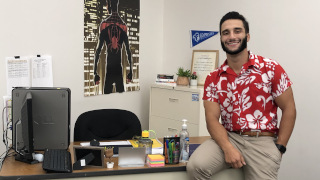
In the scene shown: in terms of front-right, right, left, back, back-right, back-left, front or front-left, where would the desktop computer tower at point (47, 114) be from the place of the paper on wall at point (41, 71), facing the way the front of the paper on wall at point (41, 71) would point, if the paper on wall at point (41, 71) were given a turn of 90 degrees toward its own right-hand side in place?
left

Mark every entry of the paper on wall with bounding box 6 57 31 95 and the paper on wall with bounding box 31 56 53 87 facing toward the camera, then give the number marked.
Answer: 2

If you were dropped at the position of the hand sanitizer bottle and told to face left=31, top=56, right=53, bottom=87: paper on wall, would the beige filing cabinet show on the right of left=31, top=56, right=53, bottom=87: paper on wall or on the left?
right

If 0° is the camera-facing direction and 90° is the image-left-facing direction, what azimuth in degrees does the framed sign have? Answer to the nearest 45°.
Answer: approximately 0°

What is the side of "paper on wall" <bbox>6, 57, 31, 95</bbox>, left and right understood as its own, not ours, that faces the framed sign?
left

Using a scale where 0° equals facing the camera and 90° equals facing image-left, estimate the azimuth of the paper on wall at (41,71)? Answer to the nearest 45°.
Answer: approximately 0°
